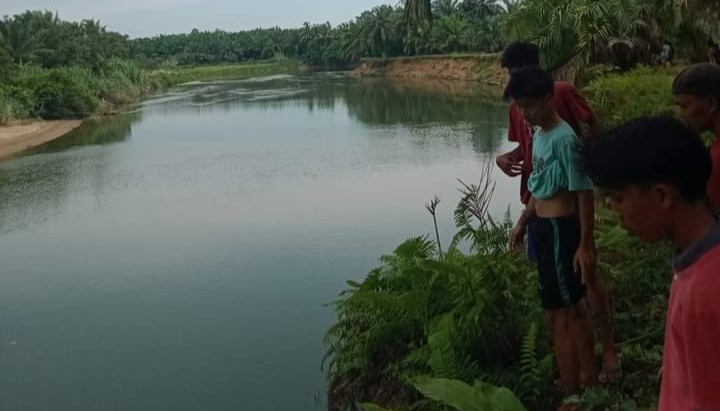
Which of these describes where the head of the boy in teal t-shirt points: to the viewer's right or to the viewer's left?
to the viewer's left

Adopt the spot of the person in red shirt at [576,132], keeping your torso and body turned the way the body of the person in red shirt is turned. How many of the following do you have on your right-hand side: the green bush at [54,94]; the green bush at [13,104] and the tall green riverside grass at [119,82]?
3

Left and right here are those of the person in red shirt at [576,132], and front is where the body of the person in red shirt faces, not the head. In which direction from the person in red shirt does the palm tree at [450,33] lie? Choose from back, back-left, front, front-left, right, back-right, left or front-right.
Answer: back-right

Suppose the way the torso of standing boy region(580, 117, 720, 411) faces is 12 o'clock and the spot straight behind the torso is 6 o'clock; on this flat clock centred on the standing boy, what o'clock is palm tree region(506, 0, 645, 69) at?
The palm tree is roughly at 3 o'clock from the standing boy.

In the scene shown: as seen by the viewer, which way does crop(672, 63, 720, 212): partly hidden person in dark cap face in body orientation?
to the viewer's left

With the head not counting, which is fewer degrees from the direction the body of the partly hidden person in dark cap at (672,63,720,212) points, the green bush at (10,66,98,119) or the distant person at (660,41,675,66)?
the green bush

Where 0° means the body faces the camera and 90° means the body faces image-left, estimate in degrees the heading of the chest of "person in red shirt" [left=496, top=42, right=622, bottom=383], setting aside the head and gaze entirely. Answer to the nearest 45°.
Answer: approximately 45°

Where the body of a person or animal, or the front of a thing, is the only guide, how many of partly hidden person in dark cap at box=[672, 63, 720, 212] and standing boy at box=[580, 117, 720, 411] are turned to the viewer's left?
2

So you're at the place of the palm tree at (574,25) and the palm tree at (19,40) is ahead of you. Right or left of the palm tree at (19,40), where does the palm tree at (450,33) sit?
right

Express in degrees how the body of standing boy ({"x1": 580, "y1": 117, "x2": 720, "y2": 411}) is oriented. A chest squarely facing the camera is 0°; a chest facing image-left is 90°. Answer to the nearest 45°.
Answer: approximately 90°

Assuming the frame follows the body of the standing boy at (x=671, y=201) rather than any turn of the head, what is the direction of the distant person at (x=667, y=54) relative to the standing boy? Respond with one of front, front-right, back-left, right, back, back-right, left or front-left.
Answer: right

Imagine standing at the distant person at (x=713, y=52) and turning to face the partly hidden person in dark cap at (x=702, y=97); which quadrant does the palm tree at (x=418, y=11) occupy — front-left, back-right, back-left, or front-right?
back-right

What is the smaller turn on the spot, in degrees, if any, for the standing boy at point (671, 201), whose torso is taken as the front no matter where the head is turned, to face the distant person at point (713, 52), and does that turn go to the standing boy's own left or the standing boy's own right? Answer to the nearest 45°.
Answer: approximately 90° to the standing boy's own right

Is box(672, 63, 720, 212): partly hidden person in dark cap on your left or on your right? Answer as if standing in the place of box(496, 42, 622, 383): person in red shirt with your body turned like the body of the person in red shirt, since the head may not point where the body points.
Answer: on your left
